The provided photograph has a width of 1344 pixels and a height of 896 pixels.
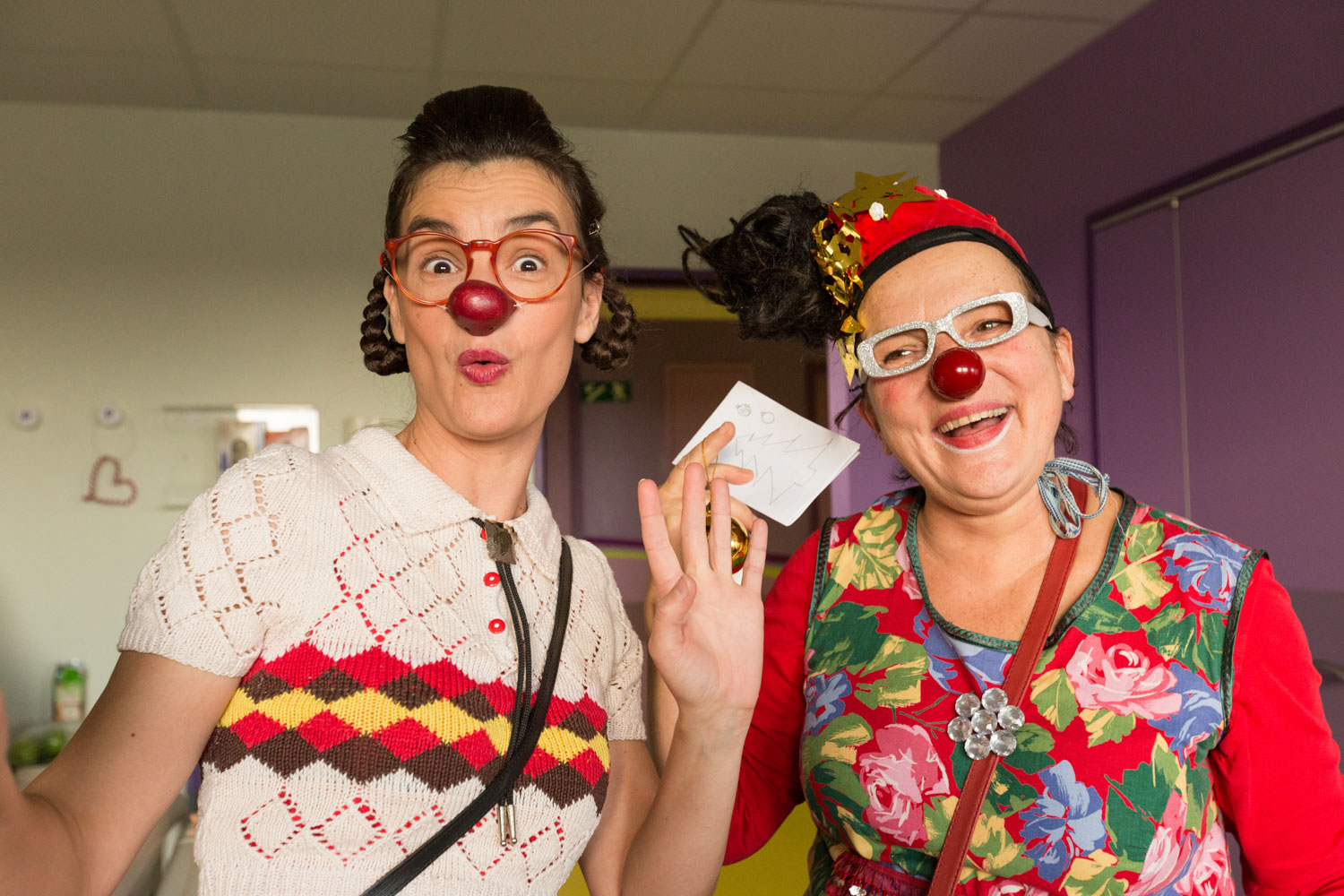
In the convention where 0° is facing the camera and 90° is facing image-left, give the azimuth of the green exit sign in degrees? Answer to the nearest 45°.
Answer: approximately 0°

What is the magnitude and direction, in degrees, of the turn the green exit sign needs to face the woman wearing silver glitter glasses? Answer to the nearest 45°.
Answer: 0° — it already faces them

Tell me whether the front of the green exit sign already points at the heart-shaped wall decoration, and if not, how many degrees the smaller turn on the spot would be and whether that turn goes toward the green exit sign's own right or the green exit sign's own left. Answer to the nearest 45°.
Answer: approximately 90° to the green exit sign's own right

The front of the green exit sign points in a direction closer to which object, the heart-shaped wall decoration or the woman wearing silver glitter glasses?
the woman wearing silver glitter glasses
